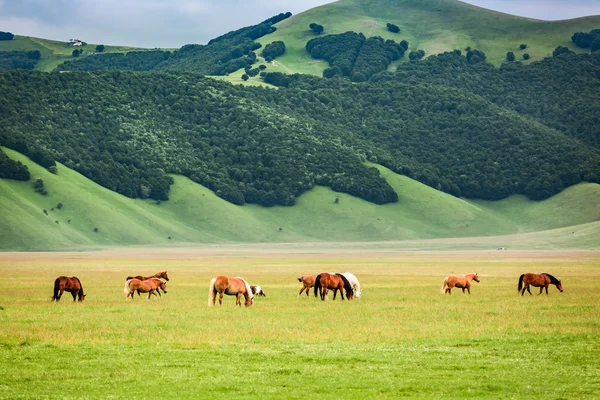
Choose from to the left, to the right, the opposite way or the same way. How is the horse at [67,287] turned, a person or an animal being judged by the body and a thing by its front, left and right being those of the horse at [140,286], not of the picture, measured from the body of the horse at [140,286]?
the same way

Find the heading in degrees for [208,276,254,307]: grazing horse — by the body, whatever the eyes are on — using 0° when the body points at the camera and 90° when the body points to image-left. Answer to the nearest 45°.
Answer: approximately 270°

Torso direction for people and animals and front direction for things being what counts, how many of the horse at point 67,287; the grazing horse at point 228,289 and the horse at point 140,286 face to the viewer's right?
3

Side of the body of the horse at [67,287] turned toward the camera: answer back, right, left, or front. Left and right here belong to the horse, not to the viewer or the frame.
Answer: right

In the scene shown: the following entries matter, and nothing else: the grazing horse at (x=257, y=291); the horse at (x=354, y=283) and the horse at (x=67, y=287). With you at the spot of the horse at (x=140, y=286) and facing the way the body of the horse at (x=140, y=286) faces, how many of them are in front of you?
2

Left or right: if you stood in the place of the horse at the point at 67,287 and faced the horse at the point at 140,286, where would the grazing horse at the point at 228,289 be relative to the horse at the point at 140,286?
right

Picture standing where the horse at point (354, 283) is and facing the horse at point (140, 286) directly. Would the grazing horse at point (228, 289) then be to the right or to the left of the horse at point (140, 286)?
left

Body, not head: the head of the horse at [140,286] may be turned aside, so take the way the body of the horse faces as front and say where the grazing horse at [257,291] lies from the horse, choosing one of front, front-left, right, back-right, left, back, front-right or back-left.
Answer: front

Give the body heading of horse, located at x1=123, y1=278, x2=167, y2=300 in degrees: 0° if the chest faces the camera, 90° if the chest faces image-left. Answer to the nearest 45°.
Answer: approximately 270°

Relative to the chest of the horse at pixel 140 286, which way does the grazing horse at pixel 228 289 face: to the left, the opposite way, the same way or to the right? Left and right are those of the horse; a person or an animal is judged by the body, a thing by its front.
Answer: the same way

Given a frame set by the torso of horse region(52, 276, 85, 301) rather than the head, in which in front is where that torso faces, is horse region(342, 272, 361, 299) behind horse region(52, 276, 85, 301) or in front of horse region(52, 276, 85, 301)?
in front

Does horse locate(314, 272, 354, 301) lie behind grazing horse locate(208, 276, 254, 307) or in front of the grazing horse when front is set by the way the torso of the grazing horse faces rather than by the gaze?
in front

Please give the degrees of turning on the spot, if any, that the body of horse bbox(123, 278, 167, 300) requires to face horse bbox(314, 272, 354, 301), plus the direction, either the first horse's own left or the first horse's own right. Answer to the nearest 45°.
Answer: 0° — it already faces it

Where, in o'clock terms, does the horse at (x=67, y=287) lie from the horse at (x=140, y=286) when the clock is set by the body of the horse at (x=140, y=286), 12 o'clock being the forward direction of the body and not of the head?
the horse at (x=67, y=287) is roughly at 5 o'clock from the horse at (x=140, y=286).

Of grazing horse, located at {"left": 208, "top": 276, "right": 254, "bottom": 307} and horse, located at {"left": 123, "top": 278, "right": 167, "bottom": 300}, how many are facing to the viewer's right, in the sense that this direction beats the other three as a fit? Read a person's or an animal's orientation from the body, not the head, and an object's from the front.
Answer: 2

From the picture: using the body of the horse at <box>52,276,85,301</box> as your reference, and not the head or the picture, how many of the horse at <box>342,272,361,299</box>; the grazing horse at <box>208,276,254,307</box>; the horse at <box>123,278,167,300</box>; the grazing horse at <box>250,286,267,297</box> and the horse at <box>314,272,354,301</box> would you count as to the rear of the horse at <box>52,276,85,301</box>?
0
